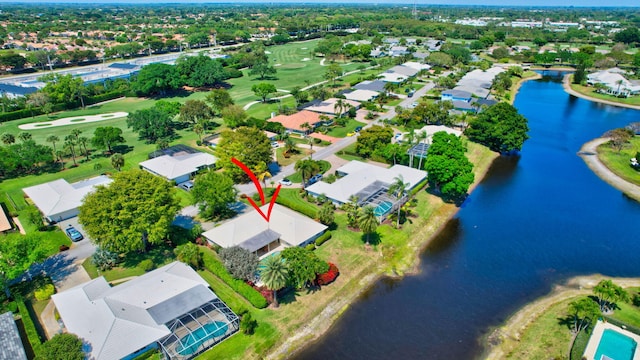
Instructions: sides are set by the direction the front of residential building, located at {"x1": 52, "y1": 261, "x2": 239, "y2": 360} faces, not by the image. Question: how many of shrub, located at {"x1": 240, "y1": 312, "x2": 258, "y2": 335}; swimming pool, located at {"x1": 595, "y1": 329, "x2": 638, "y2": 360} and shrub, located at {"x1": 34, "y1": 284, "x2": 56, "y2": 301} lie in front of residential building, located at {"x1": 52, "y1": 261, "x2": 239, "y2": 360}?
1

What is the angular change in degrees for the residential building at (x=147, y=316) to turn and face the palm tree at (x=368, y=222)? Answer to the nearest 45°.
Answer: approximately 135° to its right

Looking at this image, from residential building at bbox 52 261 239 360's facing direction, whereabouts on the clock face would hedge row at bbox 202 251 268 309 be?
The hedge row is roughly at 4 o'clock from the residential building.

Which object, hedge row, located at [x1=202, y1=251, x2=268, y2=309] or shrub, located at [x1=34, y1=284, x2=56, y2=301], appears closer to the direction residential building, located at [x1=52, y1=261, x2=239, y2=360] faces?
the shrub

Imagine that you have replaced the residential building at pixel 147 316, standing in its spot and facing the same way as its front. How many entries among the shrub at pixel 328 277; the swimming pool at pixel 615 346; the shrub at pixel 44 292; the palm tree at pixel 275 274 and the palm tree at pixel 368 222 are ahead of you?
1

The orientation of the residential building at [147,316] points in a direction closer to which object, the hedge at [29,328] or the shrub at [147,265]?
the hedge

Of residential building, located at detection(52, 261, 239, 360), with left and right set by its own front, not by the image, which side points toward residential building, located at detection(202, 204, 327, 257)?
right

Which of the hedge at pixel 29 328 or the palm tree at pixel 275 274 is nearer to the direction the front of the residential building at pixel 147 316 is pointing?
the hedge

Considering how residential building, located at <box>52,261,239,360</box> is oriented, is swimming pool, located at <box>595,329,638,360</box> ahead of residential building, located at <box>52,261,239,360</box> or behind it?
behind

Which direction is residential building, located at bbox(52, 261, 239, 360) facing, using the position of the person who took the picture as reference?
facing away from the viewer and to the left of the viewer

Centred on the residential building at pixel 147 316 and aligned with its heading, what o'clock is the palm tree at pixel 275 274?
The palm tree is roughly at 5 o'clock from the residential building.

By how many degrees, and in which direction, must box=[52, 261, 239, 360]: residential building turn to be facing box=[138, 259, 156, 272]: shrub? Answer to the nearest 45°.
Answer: approximately 45° to its right

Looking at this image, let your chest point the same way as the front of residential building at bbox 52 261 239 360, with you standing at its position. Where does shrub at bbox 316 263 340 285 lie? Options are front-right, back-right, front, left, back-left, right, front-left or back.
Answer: back-right

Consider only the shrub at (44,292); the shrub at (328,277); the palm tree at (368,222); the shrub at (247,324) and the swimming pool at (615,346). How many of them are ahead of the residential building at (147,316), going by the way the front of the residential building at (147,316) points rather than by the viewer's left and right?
1

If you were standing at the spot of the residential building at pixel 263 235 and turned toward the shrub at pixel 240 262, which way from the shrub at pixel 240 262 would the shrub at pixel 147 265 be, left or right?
right

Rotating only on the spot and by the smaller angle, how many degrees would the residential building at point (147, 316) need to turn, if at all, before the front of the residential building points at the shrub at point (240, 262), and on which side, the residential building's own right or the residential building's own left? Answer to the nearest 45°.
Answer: approximately 135° to the residential building's own right
